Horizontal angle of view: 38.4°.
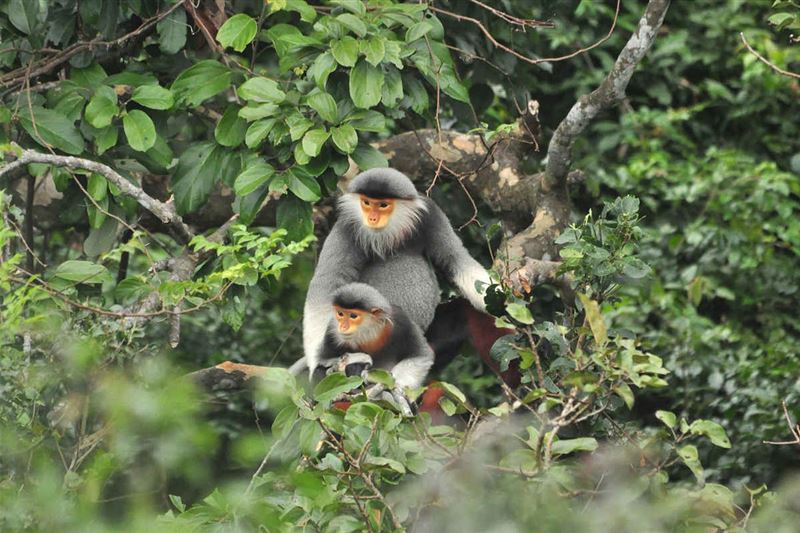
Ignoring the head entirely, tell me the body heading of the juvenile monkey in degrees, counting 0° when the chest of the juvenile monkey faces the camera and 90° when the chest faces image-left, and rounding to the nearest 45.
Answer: approximately 45°
